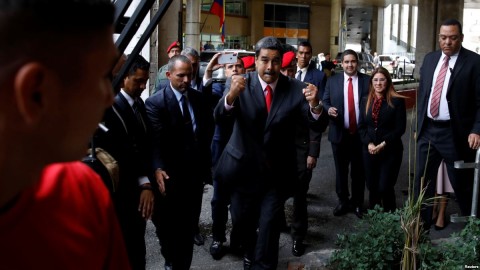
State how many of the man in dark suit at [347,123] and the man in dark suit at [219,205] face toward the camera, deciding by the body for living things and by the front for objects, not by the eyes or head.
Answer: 2

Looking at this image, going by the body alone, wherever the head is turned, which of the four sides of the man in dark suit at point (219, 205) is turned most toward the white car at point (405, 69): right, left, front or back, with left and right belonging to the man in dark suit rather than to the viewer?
back

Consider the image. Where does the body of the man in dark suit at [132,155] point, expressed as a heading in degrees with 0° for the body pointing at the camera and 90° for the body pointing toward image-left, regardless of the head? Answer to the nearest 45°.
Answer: approximately 315°

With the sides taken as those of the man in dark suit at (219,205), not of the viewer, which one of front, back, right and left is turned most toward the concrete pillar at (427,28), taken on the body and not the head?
back

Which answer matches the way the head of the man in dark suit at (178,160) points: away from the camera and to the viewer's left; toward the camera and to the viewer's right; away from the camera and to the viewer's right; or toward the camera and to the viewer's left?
toward the camera and to the viewer's right

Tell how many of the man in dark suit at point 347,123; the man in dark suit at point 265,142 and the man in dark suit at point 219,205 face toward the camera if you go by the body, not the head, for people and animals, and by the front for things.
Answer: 3

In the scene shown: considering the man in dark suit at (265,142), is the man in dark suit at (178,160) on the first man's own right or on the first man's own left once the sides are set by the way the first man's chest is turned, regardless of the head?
on the first man's own right

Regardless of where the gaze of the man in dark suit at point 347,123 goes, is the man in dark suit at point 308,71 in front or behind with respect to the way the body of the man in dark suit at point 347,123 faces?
behind

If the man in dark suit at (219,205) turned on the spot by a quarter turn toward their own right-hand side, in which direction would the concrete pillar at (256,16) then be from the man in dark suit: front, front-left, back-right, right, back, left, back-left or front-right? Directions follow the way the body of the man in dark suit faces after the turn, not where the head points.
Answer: right

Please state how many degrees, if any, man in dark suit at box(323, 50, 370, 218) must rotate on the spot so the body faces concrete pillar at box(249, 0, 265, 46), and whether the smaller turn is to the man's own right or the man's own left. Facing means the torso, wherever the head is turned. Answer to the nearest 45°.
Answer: approximately 180°

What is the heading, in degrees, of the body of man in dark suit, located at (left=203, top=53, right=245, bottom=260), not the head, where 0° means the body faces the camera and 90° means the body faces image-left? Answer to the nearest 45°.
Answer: approximately 0°
